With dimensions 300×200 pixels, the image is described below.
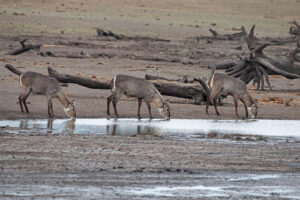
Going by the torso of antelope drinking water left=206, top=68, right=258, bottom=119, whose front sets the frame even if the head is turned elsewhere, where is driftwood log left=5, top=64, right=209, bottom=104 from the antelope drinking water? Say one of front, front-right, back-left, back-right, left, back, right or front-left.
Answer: back

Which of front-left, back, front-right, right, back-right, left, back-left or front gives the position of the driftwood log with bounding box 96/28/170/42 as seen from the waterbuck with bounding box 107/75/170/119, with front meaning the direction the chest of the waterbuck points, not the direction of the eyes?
left

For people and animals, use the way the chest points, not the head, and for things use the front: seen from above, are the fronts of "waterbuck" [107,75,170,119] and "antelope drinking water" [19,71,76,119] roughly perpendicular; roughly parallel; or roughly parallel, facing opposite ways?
roughly parallel

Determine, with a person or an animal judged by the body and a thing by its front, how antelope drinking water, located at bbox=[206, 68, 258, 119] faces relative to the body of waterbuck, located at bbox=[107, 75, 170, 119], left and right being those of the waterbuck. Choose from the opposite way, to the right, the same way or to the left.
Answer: the same way

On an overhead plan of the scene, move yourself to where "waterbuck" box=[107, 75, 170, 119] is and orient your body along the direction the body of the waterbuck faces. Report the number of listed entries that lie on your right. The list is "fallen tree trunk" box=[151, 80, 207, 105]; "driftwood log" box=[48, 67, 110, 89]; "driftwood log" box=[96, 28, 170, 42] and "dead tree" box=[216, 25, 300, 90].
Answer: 0

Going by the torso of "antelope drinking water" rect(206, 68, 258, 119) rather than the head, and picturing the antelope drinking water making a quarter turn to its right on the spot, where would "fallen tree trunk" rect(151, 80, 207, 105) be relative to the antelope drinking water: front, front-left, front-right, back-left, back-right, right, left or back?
right

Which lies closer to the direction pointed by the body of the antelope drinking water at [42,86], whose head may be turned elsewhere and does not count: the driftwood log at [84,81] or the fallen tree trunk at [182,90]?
the fallen tree trunk

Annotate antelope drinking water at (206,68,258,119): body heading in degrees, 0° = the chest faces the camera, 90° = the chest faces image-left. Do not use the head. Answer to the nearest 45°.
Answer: approximately 270°

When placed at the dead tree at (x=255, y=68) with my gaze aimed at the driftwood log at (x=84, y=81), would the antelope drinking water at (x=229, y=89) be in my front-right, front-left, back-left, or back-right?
front-left

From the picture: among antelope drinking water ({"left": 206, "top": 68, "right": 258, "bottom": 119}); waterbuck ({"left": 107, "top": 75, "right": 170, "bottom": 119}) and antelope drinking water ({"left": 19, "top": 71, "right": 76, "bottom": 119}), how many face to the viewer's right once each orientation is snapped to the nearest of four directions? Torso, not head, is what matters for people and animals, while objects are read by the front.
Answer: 3

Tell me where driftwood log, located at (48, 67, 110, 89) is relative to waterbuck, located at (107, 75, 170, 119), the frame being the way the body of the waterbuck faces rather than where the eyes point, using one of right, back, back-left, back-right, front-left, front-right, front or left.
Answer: back-left

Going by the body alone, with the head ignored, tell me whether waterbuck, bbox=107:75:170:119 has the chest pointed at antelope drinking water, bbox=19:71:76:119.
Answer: no

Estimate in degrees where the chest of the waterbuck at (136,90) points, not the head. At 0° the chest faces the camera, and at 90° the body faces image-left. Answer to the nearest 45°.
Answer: approximately 270°

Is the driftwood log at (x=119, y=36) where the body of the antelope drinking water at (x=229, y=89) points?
no

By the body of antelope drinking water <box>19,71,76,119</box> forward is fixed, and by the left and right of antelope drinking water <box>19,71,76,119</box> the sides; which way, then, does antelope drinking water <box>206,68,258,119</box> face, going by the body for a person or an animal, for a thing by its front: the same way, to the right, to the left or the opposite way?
the same way

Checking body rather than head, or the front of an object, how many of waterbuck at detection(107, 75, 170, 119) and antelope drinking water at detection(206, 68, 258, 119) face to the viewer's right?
2
